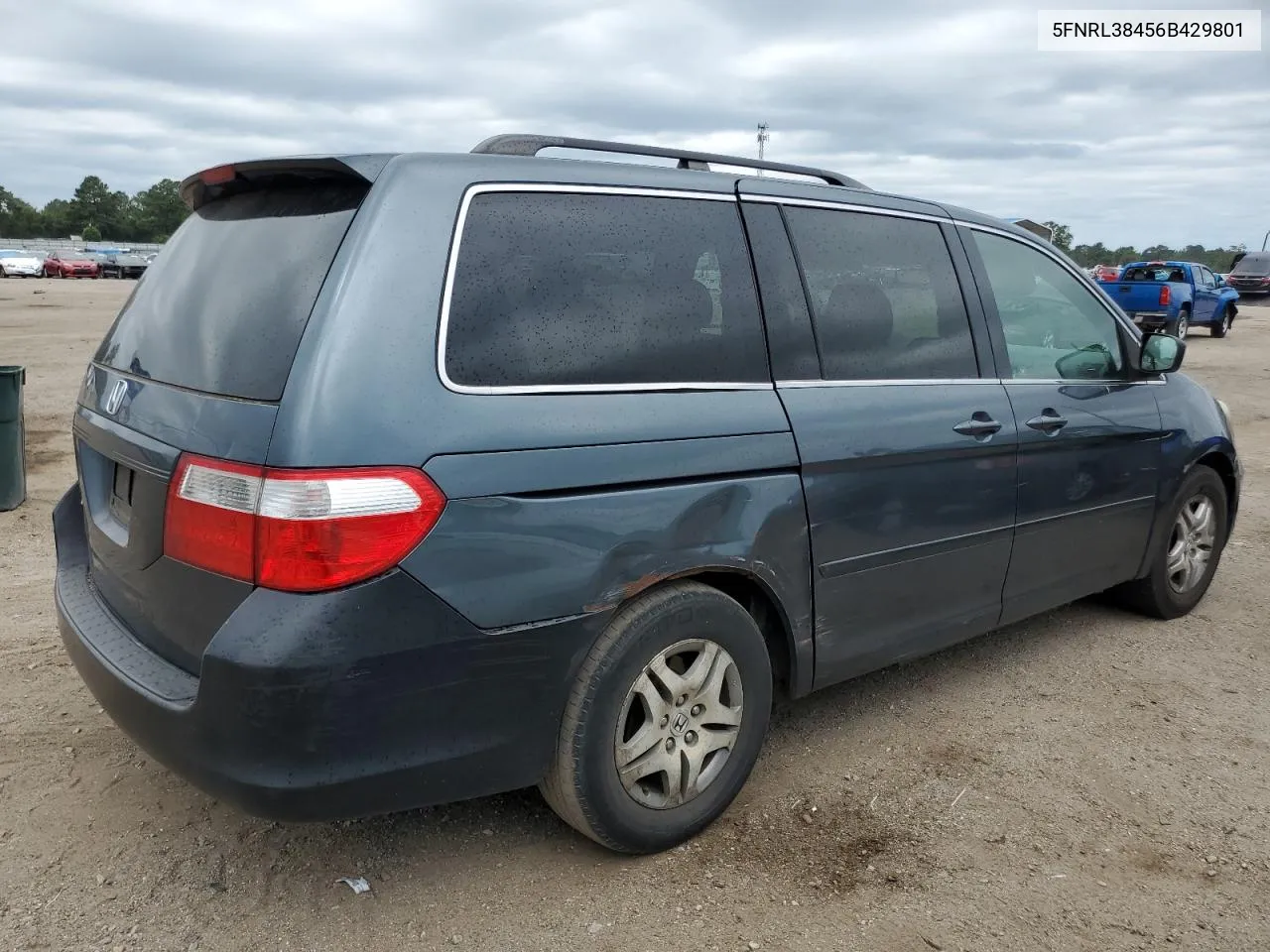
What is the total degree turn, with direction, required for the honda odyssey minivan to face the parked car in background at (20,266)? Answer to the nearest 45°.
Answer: approximately 90° to its left

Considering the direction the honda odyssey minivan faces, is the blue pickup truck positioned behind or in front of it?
in front

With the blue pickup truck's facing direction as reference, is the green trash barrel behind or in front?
behind

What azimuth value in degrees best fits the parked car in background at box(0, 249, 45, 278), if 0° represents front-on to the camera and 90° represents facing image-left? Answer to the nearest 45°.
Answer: approximately 315°

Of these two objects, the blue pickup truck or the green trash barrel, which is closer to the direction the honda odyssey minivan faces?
the blue pickup truck

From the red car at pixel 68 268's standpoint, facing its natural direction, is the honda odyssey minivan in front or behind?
in front

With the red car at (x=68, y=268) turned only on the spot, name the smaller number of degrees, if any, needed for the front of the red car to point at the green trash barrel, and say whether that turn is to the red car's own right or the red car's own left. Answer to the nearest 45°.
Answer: approximately 45° to the red car's own right

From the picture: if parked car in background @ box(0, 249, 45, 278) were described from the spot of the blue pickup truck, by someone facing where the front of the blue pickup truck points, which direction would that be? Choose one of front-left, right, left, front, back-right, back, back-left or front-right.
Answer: back-left

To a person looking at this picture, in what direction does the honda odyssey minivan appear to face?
facing away from the viewer and to the right of the viewer
